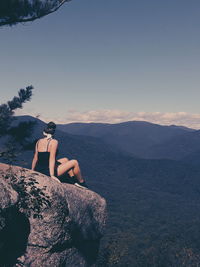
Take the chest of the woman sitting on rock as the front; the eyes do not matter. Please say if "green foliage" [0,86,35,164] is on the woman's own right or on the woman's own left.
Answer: on the woman's own left

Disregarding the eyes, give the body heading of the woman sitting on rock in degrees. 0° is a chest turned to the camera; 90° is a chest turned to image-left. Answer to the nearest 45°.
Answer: approximately 225°
